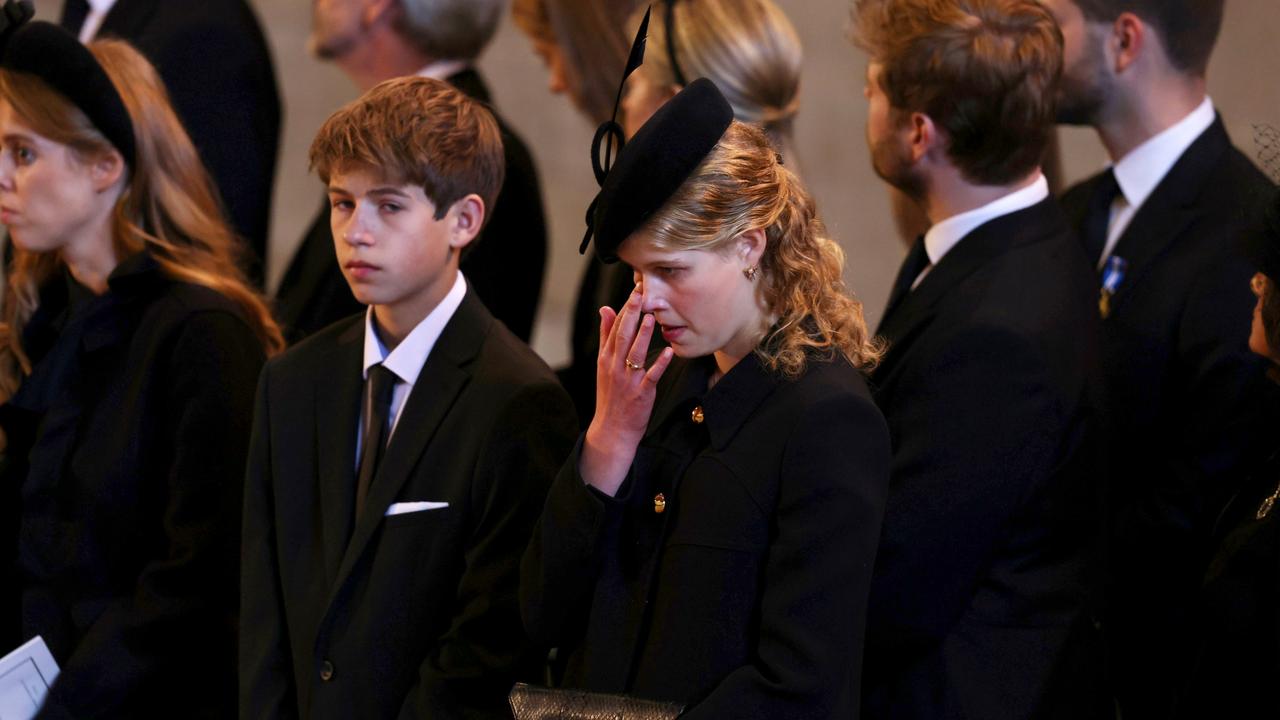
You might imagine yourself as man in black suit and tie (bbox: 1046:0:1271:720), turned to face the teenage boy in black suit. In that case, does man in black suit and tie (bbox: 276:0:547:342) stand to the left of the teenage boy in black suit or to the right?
right

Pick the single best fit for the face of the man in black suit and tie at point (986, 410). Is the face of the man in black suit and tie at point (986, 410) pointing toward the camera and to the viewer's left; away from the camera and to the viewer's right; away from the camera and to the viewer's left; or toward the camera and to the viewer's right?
away from the camera and to the viewer's left

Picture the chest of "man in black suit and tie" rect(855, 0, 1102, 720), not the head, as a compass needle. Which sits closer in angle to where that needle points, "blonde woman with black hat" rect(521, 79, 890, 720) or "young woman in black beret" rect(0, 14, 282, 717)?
the young woman in black beret

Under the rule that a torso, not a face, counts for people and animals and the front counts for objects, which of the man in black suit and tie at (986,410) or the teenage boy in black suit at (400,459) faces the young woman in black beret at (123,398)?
the man in black suit and tie

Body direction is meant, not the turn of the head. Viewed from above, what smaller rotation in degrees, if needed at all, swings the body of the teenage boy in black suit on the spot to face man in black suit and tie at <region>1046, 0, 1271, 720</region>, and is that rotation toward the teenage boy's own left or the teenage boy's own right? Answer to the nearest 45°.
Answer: approximately 135° to the teenage boy's own left

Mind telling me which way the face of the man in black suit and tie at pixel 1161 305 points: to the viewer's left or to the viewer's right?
to the viewer's left

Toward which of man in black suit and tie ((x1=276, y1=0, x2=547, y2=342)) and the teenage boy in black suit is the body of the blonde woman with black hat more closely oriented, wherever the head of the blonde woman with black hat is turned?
the teenage boy in black suit
